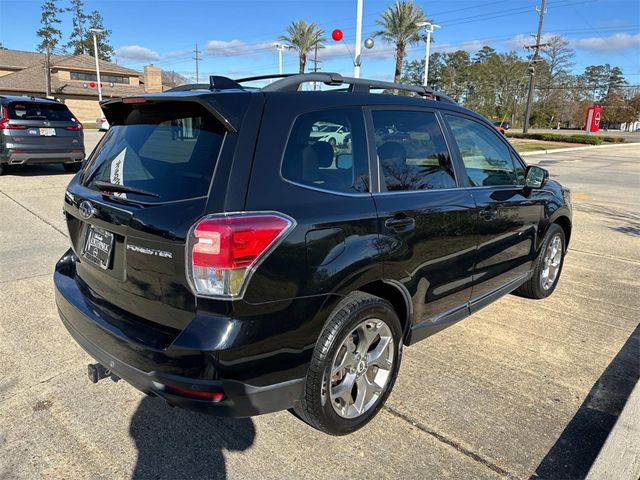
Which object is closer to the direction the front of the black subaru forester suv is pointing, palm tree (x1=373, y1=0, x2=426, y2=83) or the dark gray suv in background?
the palm tree

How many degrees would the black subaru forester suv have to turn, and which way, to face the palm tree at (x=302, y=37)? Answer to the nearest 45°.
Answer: approximately 45° to its left

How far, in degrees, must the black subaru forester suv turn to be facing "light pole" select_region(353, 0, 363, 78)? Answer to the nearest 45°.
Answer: approximately 45° to its left

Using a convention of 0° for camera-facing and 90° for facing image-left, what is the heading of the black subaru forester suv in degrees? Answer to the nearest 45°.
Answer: approximately 225°

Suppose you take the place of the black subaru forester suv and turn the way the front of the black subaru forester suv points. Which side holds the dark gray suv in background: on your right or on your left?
on your left

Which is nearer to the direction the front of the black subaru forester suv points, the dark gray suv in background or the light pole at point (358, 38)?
the light pole

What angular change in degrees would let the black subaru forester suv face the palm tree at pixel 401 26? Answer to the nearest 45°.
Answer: approximately 45° to its left
